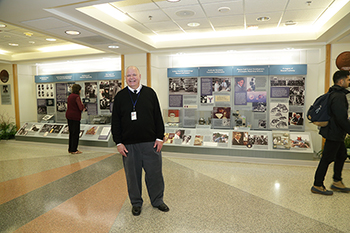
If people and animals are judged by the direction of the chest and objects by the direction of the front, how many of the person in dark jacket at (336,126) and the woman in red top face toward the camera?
0

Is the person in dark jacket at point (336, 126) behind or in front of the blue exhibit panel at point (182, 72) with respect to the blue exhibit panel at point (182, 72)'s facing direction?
in front

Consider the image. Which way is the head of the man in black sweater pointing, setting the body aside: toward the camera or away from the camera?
toward the camera

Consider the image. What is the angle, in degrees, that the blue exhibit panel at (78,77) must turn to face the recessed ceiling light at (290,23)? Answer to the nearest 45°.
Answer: approximately 45° to its left

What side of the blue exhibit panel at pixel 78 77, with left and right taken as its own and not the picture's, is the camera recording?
front

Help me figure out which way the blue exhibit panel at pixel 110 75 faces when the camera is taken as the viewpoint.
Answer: facing the viewer

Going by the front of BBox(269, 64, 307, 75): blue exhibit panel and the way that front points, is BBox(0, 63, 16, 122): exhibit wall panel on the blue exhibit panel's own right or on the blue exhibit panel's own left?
on the blue exhibit panel's own right

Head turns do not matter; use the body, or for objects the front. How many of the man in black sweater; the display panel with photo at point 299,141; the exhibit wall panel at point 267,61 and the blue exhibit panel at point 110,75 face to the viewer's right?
0

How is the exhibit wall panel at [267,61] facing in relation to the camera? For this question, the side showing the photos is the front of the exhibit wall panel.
toward the camera

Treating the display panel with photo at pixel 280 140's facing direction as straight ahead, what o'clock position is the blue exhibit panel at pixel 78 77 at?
The blue exhibit panel is roughly at 3 o'clock from the display panel with photo.

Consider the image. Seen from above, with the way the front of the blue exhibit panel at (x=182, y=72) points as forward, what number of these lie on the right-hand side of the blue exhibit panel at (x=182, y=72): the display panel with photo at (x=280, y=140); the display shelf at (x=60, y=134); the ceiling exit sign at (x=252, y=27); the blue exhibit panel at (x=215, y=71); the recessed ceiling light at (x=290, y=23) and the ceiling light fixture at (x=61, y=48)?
2

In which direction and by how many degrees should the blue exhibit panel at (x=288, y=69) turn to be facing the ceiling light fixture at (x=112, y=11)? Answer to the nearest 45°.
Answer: approximately 45° to its right

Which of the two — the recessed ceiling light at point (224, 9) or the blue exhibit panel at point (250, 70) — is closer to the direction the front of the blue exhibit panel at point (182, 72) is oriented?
the recessed ceiling light
